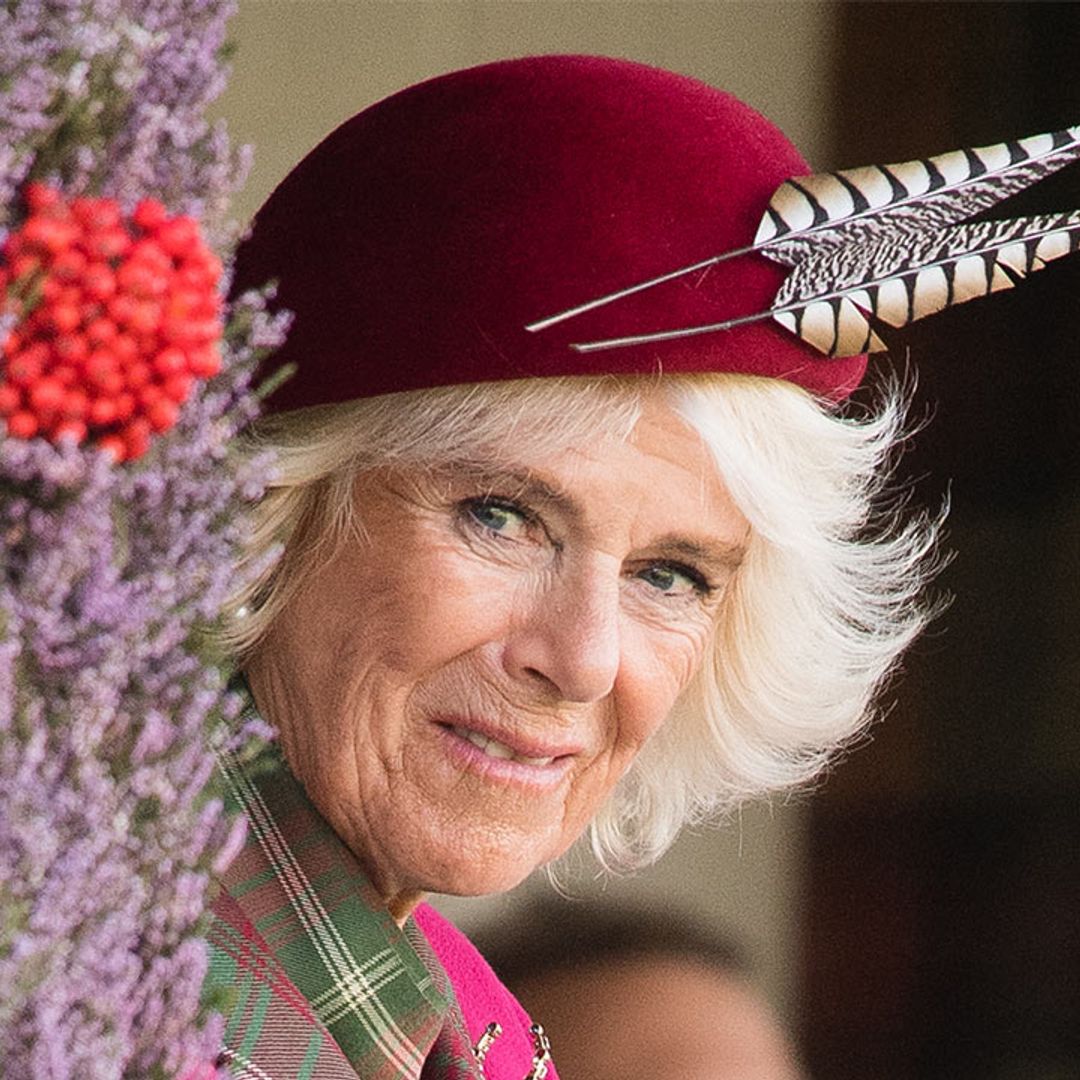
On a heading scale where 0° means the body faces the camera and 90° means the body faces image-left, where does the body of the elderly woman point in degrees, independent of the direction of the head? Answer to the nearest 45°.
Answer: approximately 315°

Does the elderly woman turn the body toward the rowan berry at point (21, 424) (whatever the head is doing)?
no
